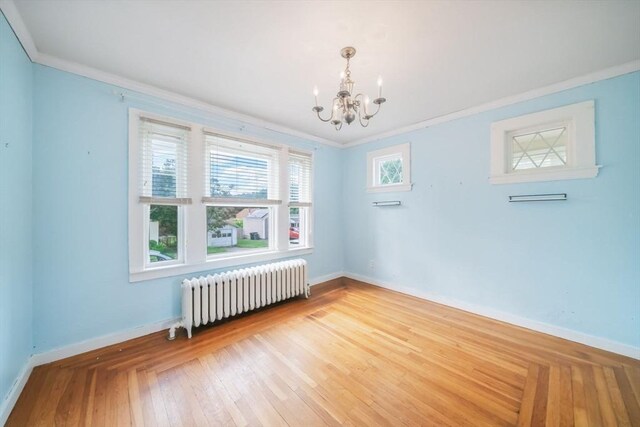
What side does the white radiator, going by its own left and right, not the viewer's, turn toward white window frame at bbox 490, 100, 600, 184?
front

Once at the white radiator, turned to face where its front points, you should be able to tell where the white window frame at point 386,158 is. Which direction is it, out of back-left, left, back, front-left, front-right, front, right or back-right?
front-left

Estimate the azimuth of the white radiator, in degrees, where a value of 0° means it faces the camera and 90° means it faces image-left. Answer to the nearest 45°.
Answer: approximately 315°
